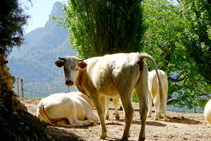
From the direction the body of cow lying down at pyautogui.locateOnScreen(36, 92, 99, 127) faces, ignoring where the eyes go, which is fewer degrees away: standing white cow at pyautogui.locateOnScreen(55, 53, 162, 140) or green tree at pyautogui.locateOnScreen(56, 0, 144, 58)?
the green tree

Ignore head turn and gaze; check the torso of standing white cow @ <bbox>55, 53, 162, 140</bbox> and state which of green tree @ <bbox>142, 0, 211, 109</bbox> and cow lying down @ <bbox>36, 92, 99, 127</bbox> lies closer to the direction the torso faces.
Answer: the cow lying down

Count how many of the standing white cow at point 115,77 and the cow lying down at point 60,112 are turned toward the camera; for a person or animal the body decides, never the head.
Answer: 0

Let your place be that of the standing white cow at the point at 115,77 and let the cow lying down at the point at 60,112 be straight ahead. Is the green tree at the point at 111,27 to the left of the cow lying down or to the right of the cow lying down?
right

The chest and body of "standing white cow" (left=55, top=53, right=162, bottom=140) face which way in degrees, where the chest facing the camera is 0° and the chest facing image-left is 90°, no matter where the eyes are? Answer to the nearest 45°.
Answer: approximately 135°

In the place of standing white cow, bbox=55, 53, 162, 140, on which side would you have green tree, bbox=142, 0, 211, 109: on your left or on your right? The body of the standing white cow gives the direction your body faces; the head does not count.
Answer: on your right

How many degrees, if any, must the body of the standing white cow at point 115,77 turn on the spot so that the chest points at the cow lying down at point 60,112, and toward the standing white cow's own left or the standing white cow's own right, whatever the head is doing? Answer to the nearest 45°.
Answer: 0° — it already faces it
